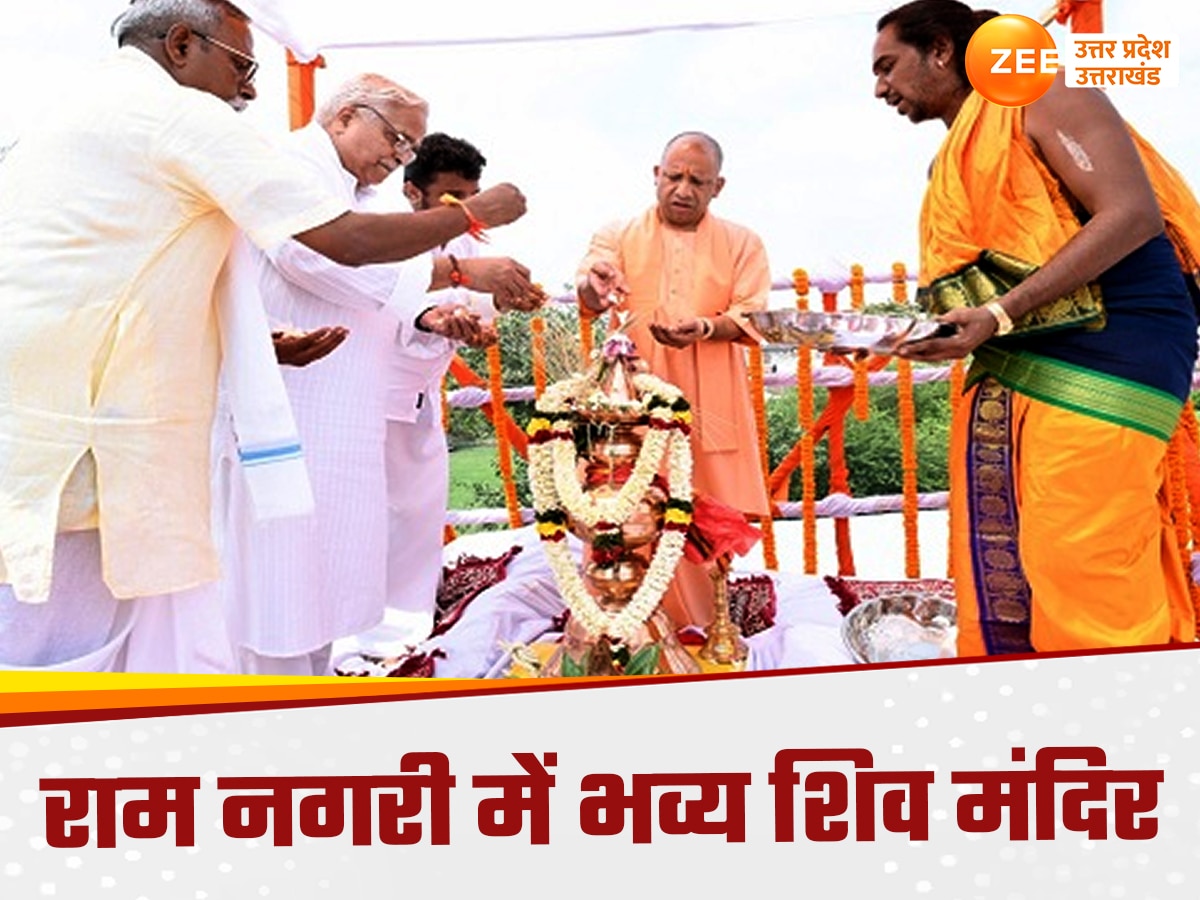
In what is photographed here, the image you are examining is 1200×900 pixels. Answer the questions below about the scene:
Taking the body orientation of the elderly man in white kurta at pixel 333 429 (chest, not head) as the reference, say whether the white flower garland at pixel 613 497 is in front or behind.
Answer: in front

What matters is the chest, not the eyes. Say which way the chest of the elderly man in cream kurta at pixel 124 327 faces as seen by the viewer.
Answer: to the viewer's right

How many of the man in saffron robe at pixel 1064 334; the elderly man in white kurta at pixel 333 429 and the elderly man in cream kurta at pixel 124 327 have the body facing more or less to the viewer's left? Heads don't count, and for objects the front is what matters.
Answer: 1

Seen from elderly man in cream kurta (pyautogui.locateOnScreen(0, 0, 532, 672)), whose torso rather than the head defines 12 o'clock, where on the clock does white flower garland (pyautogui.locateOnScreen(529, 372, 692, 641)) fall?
The white flower garland is roughly at 11 o'clock from the elderly man in cream kurta.

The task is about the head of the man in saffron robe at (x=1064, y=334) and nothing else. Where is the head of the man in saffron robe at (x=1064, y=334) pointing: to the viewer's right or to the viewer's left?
to the viewer's left

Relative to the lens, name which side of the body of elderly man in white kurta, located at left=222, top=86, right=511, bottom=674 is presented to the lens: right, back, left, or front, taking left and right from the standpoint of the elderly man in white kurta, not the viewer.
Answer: right

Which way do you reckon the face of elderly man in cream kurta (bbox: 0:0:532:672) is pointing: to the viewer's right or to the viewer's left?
to the viewer's right

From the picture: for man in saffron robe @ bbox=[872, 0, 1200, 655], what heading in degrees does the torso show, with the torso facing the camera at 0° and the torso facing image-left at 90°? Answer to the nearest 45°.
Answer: approximately 90°

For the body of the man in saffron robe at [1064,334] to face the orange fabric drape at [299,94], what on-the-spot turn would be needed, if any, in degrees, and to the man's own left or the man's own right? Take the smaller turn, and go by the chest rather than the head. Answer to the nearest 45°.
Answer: approximately 45° to the man's own right
